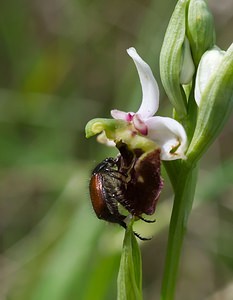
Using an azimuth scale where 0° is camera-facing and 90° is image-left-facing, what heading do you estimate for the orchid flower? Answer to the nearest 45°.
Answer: approximately 90°
